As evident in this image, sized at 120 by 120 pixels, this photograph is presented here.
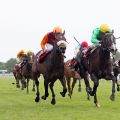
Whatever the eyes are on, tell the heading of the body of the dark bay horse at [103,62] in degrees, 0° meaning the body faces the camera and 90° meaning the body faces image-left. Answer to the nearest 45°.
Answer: approximately 315°

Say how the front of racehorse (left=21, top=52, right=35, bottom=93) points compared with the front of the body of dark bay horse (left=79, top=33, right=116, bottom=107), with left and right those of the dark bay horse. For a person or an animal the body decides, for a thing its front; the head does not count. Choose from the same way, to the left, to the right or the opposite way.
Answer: the same way

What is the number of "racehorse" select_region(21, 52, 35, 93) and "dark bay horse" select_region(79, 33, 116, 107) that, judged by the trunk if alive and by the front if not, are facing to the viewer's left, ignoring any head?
0

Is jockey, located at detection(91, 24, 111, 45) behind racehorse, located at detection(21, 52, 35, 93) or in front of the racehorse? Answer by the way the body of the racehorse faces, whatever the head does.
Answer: in front

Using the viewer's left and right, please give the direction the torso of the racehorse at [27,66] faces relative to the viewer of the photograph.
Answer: facing the viewer and to the right of the viewer
